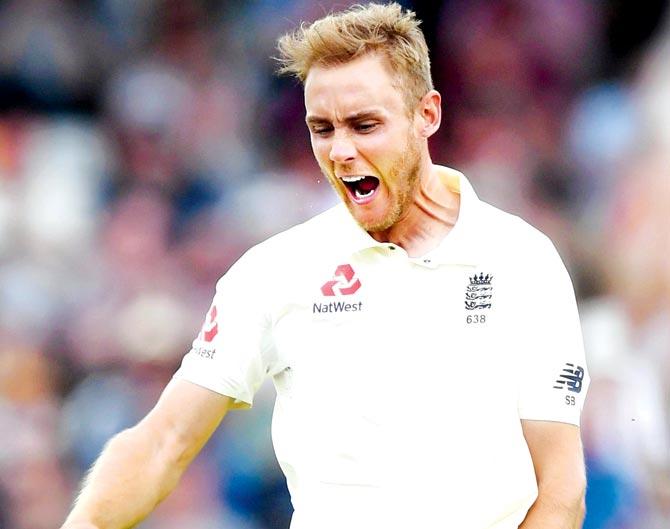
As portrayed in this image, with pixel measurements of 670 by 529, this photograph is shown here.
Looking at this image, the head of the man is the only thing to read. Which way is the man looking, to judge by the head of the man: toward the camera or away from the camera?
toward the camera

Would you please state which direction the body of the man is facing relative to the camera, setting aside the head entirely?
toward the camera
